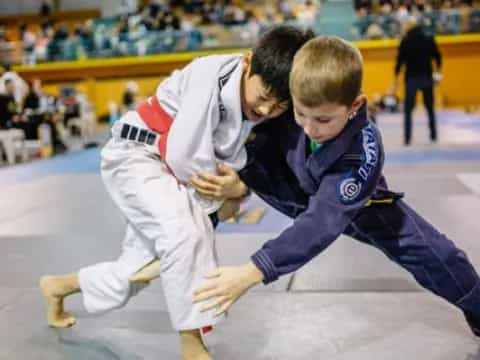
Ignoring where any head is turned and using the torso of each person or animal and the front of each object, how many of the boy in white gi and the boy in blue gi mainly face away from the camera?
0

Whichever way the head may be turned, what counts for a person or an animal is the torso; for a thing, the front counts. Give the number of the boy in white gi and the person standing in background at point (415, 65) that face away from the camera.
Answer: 1

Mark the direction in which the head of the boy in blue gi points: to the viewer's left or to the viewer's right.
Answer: to the viewer's left

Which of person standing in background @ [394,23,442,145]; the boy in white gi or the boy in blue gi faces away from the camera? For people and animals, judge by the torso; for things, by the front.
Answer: the person standing in background

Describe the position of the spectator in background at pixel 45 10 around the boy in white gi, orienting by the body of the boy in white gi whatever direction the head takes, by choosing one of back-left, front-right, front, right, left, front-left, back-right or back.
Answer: back-left

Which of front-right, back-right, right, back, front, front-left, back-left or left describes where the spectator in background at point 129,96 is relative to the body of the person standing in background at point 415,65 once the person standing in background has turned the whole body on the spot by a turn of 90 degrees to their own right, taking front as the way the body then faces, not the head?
back-left

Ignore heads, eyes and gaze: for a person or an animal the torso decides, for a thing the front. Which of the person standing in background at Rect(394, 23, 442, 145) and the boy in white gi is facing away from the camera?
the person standing in background

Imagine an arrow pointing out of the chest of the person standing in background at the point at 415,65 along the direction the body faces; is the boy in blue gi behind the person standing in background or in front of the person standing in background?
behind

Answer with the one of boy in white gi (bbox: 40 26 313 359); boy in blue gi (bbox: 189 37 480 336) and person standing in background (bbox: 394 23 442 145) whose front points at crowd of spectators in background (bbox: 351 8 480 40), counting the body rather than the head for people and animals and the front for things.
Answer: the person standing in background

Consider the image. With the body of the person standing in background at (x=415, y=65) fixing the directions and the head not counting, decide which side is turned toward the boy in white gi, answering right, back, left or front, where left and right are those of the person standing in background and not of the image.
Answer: back

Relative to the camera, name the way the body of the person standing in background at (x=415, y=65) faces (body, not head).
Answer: away from the camera

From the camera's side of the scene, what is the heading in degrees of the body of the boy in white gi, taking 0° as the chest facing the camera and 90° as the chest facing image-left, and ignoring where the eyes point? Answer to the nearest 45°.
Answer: approximately 315°

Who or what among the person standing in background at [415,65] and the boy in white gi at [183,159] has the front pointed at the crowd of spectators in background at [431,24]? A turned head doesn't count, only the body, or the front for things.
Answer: the person standing in background
